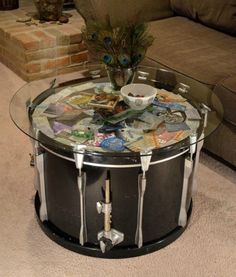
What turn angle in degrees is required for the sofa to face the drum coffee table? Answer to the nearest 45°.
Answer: approximately 45° to its left

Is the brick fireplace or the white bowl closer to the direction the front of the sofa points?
the white bowl

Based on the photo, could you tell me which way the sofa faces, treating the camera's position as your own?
facing the viewer and to the left of the viewer

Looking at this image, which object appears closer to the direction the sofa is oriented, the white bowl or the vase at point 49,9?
the white bowl

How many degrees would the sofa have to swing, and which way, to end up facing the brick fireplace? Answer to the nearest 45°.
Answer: approximately 90° to its right

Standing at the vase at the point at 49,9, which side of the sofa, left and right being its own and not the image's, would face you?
right

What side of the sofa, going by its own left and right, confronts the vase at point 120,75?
front
